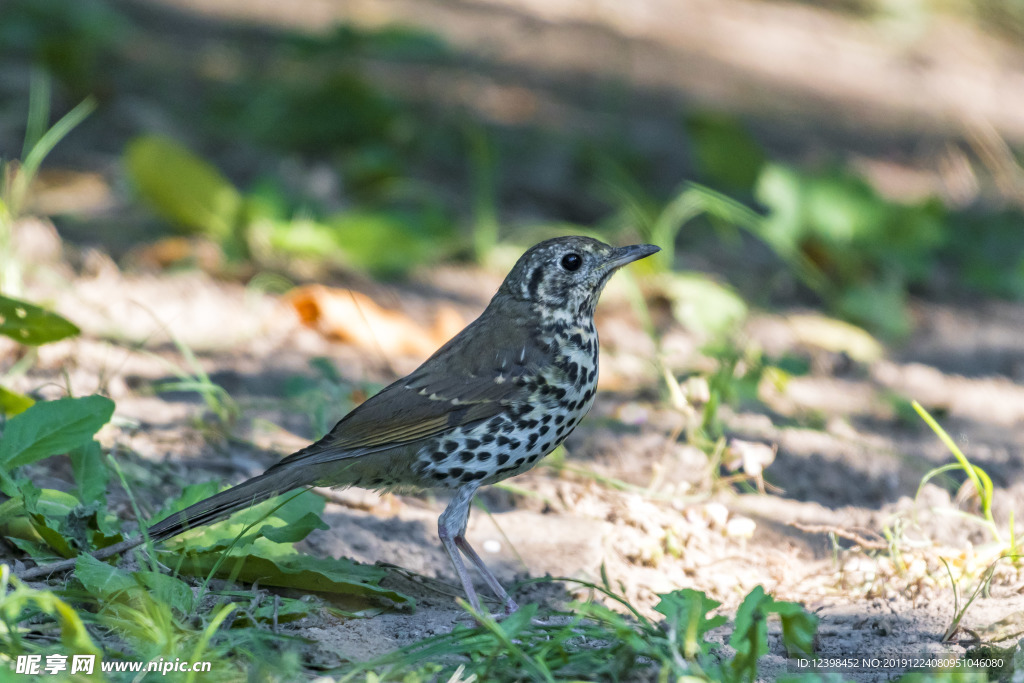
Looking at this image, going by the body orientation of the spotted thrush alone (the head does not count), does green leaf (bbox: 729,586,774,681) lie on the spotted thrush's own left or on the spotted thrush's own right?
on the spotted thrush's own right

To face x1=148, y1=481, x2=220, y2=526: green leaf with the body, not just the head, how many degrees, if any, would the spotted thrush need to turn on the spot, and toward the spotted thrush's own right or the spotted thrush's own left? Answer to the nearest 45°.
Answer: approximately 180°

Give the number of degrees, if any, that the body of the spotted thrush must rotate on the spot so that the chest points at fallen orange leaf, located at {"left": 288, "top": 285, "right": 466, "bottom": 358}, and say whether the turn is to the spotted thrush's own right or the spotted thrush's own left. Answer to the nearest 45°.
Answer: approximately 90° to the spotted thrush's own left

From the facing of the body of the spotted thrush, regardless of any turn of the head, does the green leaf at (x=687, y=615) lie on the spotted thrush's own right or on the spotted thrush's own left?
on the spotted thrush's own right

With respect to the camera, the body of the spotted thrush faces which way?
to the viewer's right

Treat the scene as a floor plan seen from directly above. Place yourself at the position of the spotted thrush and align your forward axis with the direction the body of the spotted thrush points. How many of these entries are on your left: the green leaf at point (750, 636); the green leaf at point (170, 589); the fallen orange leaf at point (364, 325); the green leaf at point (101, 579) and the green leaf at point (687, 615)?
1

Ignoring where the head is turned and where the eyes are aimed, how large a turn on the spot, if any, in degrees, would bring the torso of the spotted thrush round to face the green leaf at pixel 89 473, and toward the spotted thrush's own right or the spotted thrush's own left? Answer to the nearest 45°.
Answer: approximately 180°

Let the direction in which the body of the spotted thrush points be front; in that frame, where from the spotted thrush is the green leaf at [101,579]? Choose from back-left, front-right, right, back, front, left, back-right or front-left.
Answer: back-right

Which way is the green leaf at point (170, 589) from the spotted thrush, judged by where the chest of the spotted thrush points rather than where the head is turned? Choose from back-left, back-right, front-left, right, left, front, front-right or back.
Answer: back-right

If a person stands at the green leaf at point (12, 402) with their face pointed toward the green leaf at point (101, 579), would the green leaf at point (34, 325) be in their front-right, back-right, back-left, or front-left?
back-left
